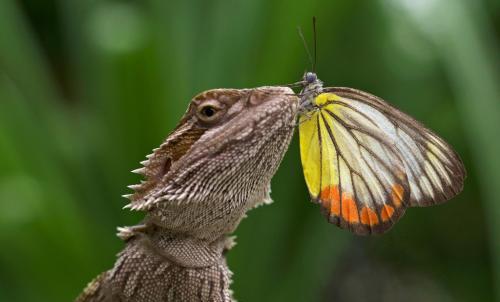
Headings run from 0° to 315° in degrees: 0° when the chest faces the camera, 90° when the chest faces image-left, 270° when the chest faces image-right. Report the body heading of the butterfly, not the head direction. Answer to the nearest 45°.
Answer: approximately 90°
